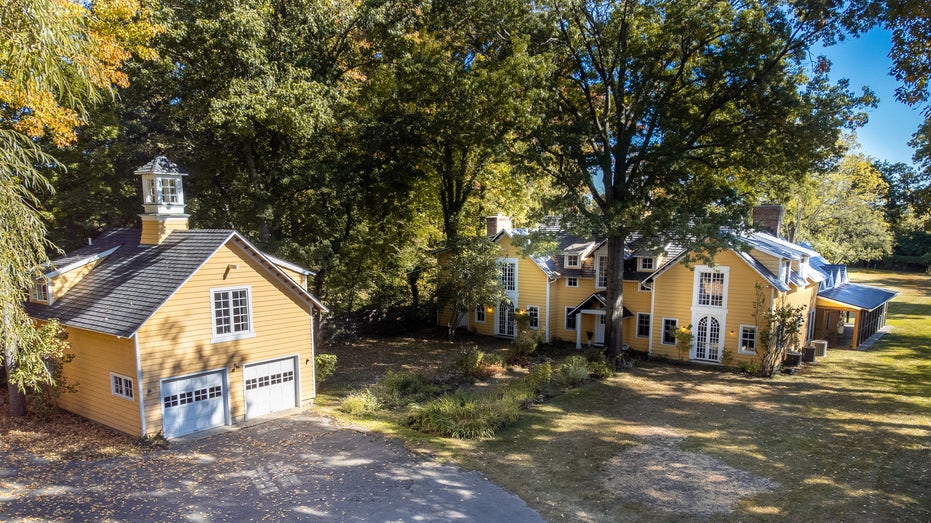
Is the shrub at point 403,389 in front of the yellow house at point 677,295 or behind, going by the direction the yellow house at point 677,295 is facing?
in front

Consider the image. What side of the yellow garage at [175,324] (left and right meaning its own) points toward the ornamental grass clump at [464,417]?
front

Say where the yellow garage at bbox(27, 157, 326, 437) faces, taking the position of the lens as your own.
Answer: facing the viewer and to the right of the viewer

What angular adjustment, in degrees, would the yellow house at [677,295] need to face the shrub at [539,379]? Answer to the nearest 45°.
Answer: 0° — it already faces it

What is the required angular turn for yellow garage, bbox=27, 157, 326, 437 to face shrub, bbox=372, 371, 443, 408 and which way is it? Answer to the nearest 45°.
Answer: approximately 45° to its left

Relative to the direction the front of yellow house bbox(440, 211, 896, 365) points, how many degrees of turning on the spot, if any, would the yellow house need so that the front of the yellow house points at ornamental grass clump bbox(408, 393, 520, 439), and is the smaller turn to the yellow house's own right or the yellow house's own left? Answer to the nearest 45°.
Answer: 0° — it already faces it

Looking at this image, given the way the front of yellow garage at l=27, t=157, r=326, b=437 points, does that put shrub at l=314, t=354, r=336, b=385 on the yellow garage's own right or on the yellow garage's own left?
on the yellow garage's own left

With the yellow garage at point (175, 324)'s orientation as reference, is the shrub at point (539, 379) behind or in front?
in front

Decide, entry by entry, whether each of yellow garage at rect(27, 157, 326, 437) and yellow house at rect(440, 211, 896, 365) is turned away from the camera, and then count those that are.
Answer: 0

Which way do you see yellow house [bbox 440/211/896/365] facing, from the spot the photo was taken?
facing the viewer and to the left of the viewer

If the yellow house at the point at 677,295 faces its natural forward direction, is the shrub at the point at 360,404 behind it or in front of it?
in front

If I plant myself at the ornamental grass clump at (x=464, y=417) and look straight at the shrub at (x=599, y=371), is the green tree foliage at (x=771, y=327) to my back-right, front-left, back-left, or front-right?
front-right
